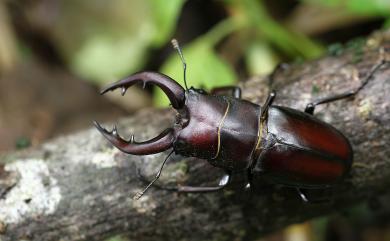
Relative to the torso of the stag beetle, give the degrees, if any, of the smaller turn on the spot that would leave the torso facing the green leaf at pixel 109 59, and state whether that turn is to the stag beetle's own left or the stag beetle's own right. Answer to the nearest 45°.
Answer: approximately 45° to the stag beetle's own right

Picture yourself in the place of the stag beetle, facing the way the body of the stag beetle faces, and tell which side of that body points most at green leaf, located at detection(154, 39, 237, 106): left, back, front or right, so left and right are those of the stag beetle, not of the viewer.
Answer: right

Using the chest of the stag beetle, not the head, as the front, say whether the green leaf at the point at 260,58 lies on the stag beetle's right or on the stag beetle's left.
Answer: on the stag beetle's right

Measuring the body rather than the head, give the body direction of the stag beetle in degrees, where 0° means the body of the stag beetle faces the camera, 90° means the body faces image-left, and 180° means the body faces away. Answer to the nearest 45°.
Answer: approximately 90°
